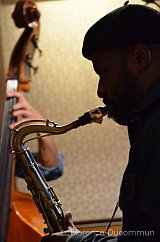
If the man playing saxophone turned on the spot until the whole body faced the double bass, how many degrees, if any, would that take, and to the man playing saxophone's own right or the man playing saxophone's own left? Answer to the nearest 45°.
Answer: approximately 45° to the man playing saxophone's own right

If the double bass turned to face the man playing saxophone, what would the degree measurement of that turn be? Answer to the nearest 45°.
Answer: approximately 45° to its left

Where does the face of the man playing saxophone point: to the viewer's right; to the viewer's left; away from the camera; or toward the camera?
to the viewer's left

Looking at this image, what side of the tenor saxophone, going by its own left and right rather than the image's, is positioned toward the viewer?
left

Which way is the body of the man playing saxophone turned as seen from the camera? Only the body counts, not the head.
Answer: to the viewer's left

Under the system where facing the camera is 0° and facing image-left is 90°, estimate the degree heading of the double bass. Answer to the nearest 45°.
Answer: approximately 45°
